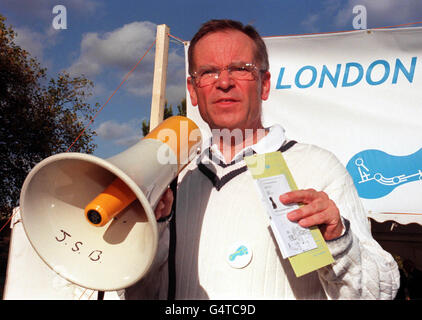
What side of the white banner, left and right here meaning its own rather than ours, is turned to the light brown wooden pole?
right

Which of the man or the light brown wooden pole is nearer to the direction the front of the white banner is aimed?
the man

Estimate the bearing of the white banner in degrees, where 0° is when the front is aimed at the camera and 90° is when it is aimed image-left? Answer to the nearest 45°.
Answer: approximately 0°
